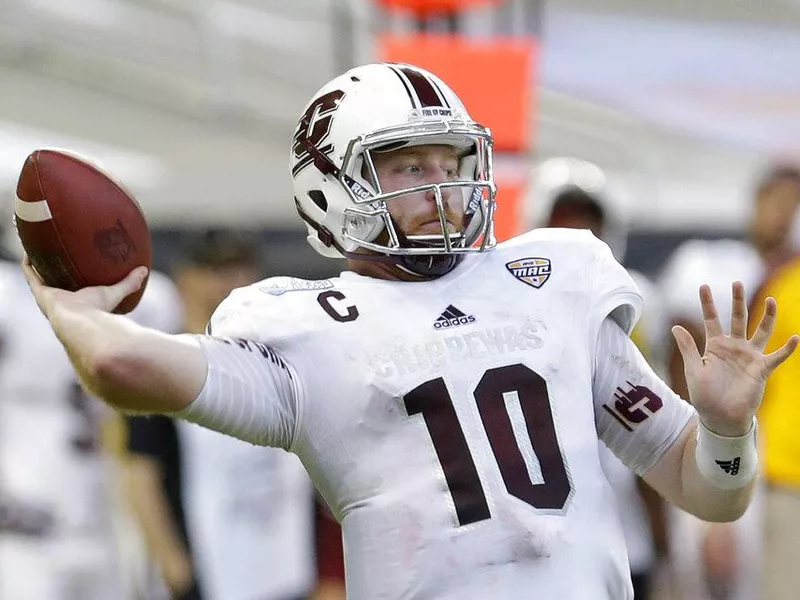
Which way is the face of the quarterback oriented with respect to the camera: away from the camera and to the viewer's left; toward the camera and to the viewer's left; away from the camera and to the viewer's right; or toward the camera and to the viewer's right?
toward the camera and to the viewer's right

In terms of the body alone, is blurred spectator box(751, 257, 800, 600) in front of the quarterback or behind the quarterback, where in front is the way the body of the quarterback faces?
behind

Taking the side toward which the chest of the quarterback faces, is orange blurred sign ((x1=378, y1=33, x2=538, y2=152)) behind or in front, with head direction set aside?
behind

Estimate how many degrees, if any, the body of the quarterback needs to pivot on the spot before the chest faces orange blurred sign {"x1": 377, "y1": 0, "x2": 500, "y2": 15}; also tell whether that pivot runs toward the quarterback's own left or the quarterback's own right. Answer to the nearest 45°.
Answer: approximately 180°

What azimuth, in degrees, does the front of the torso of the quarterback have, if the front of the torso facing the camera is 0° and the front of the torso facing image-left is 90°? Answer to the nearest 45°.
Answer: approximately 0°
